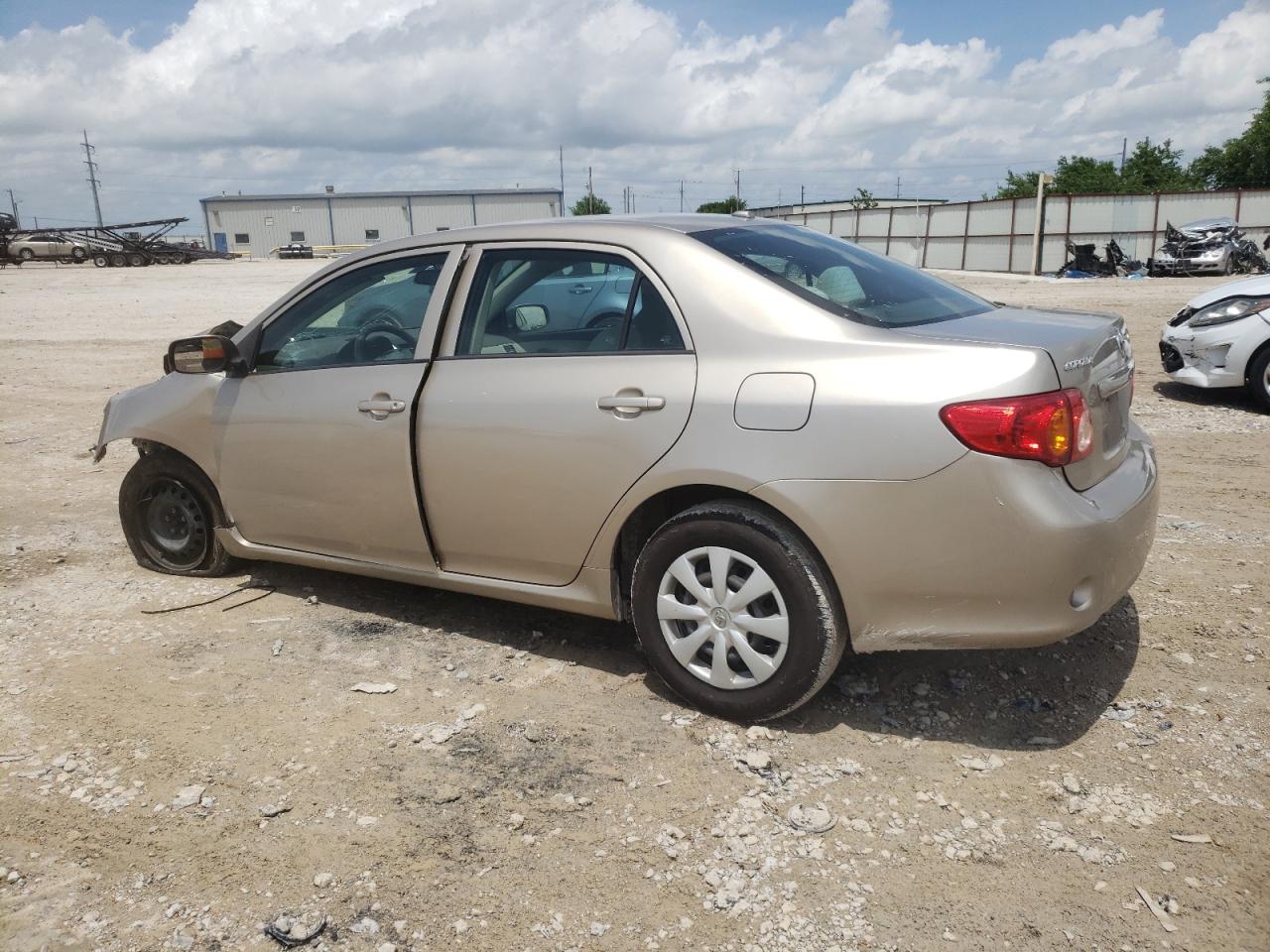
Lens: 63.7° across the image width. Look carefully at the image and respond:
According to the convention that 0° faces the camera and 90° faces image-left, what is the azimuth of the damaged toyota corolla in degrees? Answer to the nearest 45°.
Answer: approximately 135°

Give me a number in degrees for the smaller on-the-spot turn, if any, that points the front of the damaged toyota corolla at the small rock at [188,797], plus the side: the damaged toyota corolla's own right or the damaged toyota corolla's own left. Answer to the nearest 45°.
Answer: approximately 45° to the damaged toyota corolla's own left

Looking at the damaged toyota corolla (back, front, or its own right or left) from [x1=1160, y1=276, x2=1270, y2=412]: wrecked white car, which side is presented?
right

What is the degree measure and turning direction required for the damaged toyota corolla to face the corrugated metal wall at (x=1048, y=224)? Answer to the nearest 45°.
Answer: approximately 90° to its right

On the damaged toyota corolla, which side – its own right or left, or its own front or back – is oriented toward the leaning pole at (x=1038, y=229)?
right

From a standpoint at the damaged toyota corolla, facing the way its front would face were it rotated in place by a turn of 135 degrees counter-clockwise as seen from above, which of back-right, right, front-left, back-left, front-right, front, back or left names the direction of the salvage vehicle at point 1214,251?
back-left
